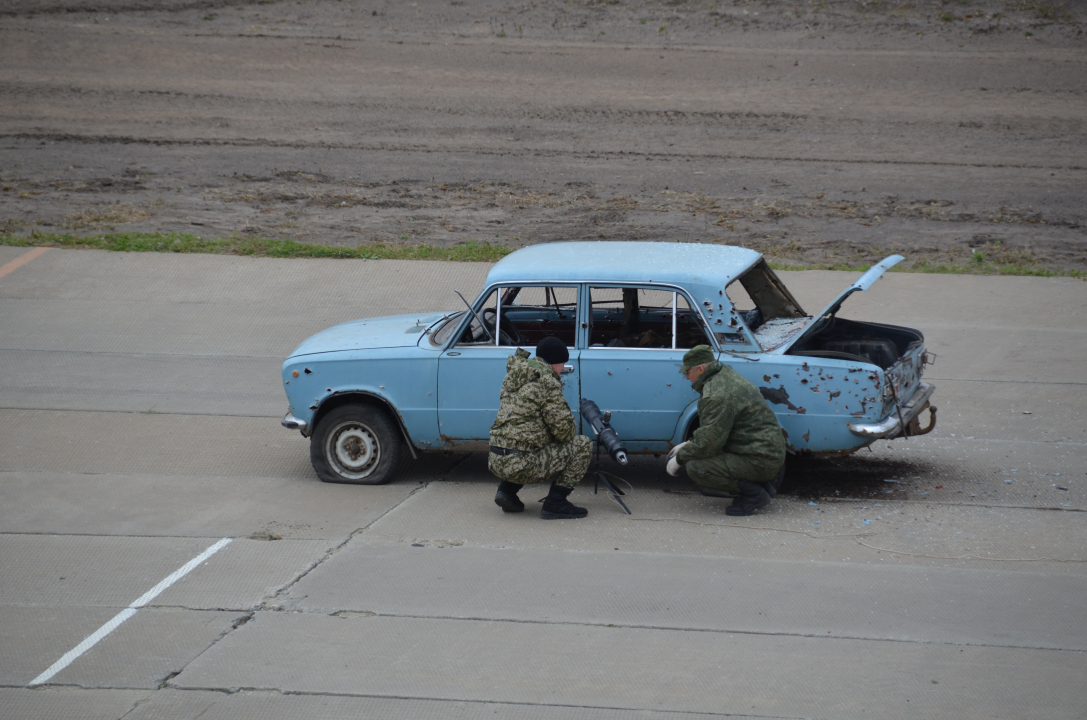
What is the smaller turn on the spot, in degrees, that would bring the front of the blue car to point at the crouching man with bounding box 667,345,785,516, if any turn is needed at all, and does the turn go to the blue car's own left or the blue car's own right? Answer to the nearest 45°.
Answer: approximately 135° to the blue car's own left

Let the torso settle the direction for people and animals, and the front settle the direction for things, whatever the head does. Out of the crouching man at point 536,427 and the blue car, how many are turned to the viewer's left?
1

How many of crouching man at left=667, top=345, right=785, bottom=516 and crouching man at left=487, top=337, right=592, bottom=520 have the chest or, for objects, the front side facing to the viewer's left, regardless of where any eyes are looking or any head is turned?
1

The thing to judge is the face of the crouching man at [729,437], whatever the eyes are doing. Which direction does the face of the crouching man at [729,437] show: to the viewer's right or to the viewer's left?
to the viewer's left

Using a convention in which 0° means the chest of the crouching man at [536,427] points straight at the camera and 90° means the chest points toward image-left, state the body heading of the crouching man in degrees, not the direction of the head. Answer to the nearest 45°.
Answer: approximately 225°

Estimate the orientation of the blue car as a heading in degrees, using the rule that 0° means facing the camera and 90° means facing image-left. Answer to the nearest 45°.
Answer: approximately 90°

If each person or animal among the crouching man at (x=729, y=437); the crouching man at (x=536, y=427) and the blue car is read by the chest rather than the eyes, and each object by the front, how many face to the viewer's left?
2

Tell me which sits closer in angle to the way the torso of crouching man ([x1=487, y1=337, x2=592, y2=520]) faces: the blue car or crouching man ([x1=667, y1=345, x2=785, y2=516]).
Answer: the blue car

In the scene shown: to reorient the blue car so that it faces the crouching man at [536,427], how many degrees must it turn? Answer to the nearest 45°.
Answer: approximately 45° to its left

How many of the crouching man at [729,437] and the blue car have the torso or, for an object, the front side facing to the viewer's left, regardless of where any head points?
2

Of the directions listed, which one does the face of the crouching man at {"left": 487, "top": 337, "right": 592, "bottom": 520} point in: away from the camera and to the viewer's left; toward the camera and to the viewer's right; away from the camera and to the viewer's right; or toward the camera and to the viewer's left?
away from the camera and to the viewer's right

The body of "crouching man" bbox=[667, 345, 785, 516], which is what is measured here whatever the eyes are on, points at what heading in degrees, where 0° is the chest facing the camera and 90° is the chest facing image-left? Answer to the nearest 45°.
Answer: approximately 90°
